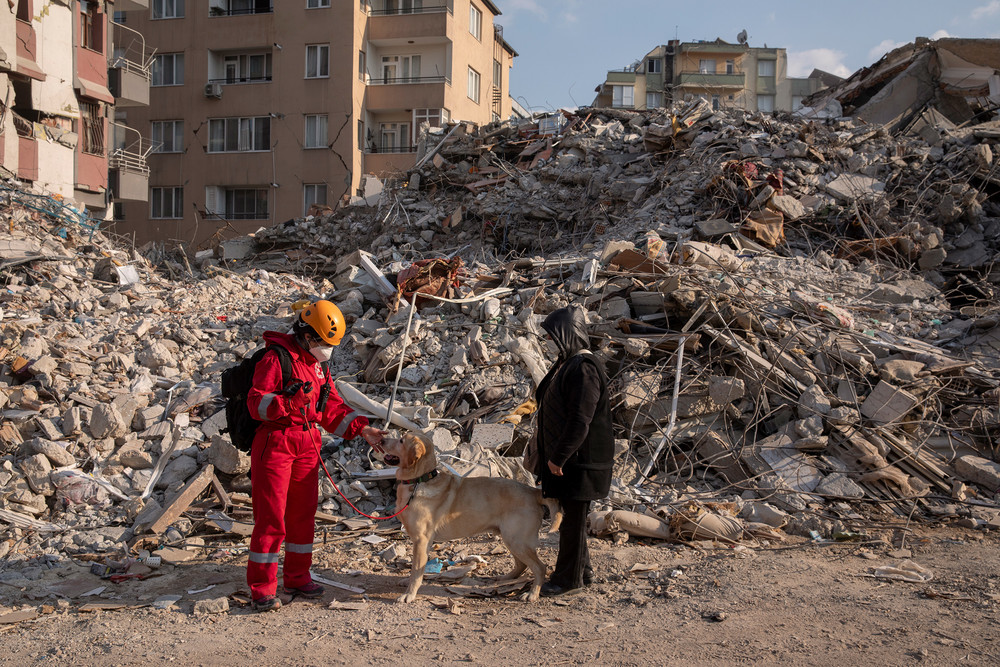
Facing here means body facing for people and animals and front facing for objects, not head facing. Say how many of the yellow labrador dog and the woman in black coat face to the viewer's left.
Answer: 2

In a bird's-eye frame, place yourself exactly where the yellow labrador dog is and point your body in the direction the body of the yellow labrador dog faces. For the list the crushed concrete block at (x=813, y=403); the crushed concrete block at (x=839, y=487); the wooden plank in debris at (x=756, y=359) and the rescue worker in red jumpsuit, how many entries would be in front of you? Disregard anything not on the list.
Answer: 1

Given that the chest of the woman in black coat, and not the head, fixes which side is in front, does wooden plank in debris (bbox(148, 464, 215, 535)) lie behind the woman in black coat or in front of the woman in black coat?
in front

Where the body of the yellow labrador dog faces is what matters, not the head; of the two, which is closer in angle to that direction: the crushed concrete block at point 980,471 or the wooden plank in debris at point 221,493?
the wooden plank in debris

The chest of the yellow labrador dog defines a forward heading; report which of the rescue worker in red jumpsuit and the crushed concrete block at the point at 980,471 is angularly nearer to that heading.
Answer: the rescue worker in red jumpsuit

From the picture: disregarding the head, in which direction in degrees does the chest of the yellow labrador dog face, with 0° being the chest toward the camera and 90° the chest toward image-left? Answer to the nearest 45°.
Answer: approximately 90°

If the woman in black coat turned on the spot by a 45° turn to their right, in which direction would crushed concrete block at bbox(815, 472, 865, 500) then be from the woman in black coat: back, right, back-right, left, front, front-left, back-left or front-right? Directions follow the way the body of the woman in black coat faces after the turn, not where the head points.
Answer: right

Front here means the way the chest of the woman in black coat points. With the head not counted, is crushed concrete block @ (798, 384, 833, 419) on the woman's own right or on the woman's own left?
on the woman's own right

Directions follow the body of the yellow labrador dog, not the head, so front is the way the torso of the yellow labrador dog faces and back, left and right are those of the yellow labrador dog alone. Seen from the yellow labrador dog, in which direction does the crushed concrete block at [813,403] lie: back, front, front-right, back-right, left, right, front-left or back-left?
back-right

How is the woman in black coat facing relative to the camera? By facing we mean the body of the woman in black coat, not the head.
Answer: to the viewer's left

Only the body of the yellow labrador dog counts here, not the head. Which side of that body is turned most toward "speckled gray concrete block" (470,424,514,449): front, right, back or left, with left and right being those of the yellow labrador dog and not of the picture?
right

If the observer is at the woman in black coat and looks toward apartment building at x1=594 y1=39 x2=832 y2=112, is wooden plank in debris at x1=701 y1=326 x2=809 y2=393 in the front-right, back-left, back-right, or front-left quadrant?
front-right

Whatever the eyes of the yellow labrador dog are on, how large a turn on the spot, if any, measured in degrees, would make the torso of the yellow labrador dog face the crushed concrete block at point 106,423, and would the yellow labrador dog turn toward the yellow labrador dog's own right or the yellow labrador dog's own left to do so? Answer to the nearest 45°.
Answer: approximately 45° to the yellow labrador dog's own right

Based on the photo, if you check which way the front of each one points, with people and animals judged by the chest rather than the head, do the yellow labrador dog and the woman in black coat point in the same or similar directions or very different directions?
same or similar directions
